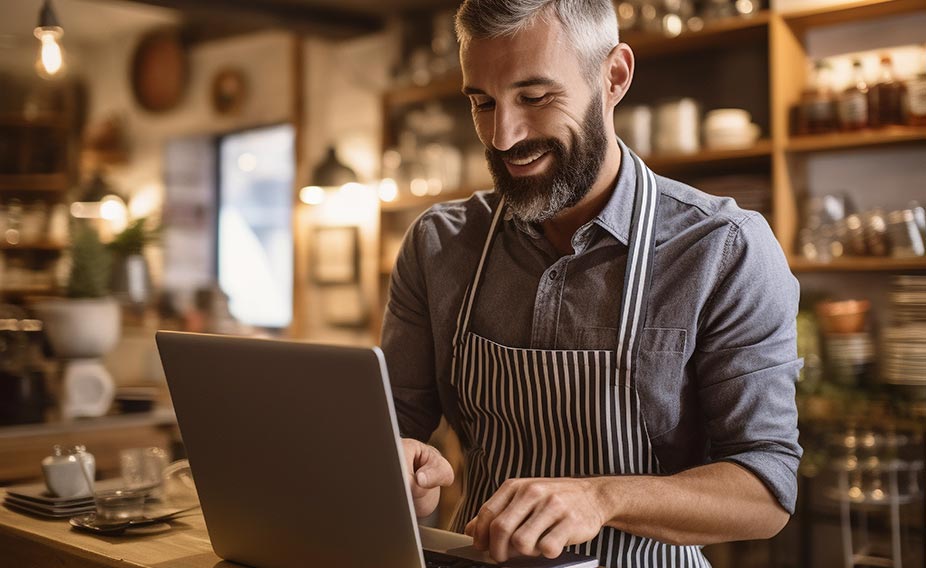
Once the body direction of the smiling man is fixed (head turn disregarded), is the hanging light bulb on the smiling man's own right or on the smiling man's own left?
on the smiling man's own right

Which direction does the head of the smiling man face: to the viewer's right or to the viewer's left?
to the viewer's left

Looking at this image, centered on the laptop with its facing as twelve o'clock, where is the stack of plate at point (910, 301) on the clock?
The stack of plate is roughly at 12 o'clock from the laptop.

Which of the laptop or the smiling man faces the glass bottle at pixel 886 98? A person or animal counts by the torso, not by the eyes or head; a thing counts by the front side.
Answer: the laptop

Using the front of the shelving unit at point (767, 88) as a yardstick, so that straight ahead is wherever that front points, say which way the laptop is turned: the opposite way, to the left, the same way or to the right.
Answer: the opposite way

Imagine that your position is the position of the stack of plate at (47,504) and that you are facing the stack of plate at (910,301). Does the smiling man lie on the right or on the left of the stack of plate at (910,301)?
right

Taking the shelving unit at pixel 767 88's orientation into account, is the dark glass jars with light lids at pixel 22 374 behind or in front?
in front

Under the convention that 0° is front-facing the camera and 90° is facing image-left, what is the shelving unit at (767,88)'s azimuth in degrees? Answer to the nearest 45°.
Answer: approximately 45°

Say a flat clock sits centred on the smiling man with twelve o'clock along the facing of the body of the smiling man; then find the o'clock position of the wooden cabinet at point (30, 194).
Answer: The wooden cabinet is roughly at 3 o'clock from the smiling man.

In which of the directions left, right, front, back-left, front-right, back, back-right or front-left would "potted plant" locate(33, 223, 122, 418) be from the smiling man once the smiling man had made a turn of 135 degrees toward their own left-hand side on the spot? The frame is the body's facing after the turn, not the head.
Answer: back-left

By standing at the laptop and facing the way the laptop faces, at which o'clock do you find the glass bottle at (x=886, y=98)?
The glass bottle is roughly at 12 o'clock from the laptop.

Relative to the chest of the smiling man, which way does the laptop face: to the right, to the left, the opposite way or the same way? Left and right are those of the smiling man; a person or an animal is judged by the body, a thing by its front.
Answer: the opposite way

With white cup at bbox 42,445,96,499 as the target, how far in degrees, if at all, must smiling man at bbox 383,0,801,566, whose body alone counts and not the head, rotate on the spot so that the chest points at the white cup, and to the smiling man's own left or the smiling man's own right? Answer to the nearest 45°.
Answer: approximately 45° to the smiling man's own right

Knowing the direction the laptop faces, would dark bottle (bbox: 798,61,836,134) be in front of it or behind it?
in front
